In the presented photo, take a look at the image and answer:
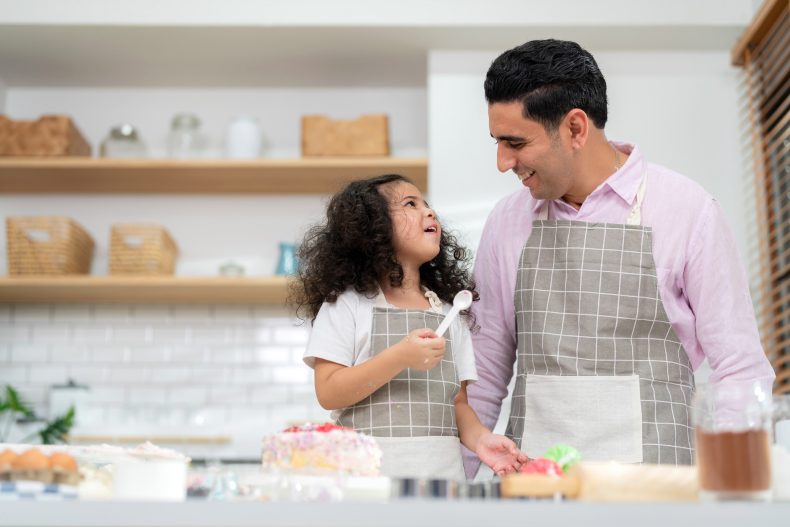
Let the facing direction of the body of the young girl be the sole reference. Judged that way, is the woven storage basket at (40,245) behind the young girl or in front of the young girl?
behind

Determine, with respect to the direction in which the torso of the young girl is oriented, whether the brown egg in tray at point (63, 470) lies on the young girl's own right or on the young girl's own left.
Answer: on the young girl's own right

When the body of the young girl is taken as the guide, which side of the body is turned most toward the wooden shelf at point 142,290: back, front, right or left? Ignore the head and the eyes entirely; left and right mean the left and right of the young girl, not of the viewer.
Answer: back

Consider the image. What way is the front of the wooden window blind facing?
to the viewer's left

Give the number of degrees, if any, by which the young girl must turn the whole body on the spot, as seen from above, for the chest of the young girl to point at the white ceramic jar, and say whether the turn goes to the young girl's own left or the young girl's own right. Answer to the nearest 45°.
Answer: approximately 135° to the young girl's own left

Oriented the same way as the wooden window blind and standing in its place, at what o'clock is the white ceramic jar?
The white ceramic jar is roughly at 12 o'clock from the wooden window blind.
